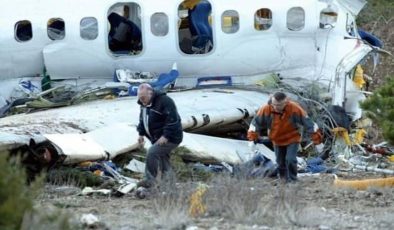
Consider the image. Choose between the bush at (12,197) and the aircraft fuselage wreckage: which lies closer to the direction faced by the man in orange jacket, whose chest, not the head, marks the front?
the bush

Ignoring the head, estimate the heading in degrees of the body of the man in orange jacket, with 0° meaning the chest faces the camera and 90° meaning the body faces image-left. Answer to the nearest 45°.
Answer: approximately 0°

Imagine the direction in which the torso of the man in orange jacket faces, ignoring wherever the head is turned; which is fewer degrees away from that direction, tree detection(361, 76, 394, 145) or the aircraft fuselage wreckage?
the tree

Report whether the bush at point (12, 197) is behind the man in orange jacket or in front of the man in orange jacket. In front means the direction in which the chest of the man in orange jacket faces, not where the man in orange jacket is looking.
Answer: in front

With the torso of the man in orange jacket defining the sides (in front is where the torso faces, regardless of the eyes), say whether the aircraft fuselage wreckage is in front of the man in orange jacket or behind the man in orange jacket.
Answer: behind
